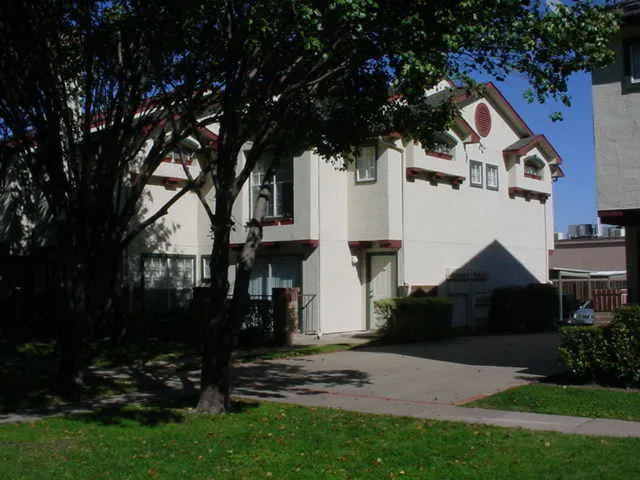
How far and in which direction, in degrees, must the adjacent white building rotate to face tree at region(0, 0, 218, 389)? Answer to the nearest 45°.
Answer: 0° — it already faces it

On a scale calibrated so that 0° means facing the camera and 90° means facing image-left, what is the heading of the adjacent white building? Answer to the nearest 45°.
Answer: approximately 45°

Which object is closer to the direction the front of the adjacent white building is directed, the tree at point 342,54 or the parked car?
the tree

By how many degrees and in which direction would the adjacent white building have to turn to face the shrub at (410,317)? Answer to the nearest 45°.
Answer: approximately 45° to its left

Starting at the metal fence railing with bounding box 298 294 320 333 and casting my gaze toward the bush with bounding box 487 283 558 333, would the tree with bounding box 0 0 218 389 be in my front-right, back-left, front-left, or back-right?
back-right

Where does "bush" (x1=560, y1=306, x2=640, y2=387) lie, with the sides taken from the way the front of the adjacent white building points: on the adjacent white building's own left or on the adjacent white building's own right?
on the adjacent white building's own left
